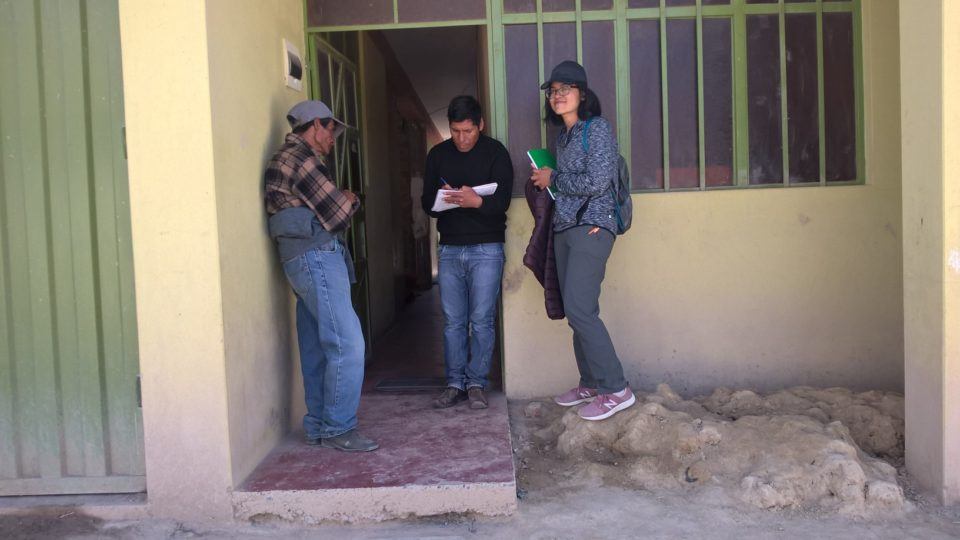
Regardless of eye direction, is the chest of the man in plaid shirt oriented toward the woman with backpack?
yes

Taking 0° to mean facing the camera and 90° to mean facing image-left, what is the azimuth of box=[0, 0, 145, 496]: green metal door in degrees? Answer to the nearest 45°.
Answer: approximately 0°

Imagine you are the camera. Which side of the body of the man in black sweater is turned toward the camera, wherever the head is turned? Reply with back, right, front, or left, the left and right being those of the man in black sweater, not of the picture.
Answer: front

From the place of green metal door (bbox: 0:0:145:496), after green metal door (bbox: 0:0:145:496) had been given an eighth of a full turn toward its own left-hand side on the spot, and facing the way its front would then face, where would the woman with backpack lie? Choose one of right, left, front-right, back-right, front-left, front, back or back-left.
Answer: front-left

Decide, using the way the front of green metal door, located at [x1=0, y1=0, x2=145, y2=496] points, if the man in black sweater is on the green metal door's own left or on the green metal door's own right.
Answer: on the green metal door's own left

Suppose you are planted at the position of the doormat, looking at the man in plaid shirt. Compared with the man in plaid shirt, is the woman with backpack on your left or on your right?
left

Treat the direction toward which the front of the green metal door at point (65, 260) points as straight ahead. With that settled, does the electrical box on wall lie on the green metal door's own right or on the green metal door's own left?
on the green metal door's own left

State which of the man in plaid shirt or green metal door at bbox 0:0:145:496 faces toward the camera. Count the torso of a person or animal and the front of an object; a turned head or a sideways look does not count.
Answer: the green metal door

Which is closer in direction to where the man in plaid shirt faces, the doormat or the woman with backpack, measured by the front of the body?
the woman with backpack

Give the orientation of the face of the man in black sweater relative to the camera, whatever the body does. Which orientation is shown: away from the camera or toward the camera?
toward the camera

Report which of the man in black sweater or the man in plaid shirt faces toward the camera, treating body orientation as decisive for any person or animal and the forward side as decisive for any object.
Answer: the man in black sweater

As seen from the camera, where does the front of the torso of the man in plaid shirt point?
to the viewer's right

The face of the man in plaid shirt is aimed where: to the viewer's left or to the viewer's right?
to the viewer's right

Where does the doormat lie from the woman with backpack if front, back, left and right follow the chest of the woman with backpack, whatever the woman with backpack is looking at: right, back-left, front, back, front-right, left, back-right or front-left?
right
